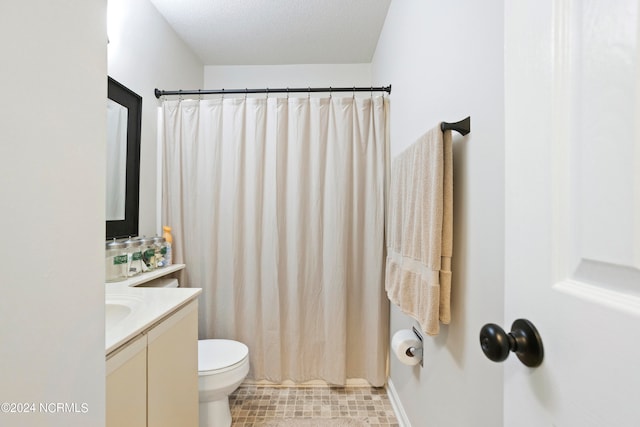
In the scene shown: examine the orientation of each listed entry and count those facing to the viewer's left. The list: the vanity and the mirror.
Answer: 0

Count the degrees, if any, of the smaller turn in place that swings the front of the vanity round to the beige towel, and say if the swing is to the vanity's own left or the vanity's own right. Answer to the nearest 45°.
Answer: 0° — it already faces it

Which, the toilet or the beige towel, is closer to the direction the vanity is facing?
the beige towel

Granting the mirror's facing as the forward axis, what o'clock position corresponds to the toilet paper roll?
The toilet paper roll is roughly at 12 o'clock from the mirror.
